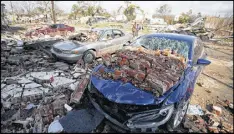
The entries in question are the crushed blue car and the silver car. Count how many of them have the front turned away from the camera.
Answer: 0

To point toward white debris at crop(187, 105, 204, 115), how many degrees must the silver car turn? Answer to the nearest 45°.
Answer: approximately 90° to its left

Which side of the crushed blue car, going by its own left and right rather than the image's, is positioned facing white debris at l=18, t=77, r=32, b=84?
right

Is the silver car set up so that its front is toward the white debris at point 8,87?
yes

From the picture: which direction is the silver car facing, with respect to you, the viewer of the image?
facing the viewer and to the left of the viewer

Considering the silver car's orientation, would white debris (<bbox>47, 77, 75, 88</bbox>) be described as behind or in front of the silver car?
in front

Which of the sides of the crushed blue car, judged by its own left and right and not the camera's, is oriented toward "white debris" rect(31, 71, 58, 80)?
right

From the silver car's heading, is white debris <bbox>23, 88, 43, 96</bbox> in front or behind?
in front
